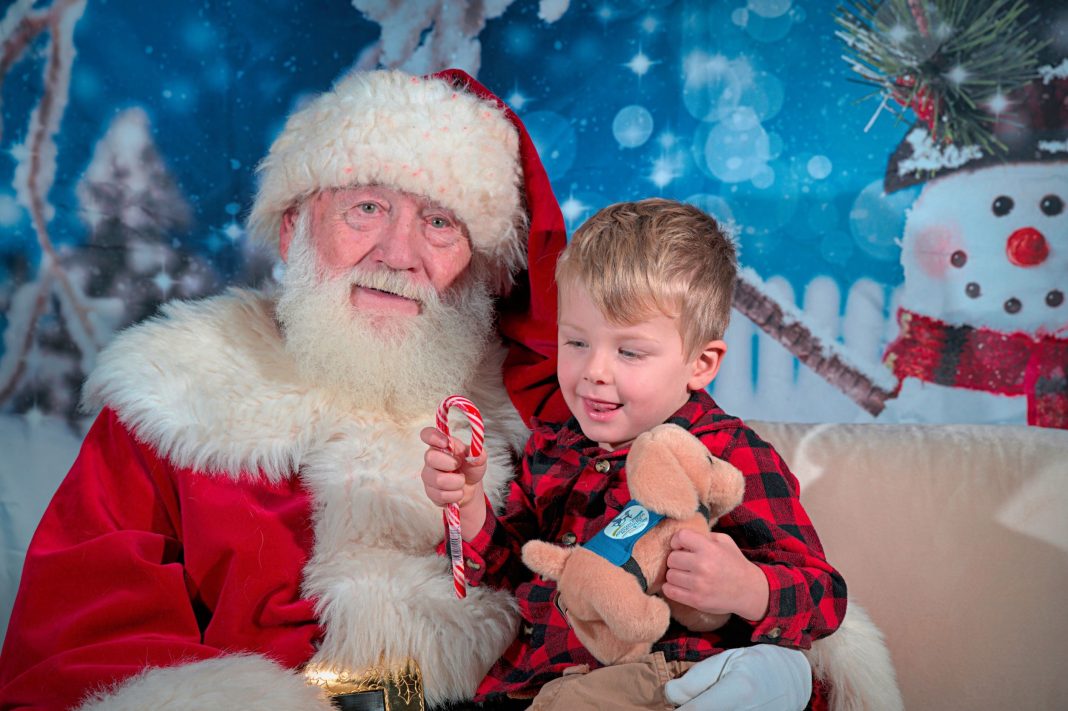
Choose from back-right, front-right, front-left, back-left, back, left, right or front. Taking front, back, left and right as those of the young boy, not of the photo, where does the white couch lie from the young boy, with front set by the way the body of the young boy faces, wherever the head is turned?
back

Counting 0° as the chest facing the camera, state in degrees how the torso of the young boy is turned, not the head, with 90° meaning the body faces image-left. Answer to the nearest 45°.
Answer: approximately 45°

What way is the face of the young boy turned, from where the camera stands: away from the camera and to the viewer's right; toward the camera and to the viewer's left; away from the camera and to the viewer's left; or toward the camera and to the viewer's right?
toward the camera and to the viewer's left

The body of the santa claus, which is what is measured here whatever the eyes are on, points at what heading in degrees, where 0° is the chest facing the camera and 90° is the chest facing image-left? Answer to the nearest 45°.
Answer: approximately 315°
